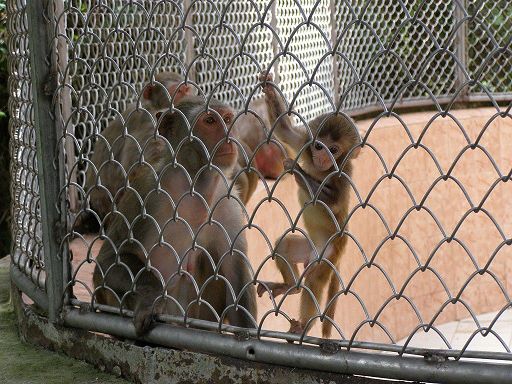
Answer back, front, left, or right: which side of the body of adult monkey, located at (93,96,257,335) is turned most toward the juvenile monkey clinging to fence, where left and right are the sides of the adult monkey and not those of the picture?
left

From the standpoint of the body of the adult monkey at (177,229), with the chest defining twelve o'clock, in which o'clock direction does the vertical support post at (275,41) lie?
The vertical support post is roughly at 8 o'clock from the adult monkey.

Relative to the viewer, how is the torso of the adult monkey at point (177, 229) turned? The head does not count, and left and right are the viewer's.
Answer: facing the viewer and to the right of the viewer

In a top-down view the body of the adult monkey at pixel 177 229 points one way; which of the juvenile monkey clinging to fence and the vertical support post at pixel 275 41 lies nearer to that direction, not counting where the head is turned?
the juvenile monkey clinging to fence

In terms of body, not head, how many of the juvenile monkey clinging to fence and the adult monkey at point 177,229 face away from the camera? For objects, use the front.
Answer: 0

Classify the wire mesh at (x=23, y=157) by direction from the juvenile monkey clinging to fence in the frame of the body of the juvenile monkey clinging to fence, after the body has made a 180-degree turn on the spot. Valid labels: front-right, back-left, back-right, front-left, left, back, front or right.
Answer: back-left

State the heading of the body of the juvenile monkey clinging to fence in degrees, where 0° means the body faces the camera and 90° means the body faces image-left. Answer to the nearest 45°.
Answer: approximately 45°
